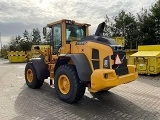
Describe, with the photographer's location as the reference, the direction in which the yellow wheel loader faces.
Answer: facing away from the viewer and to the left of the viewer
